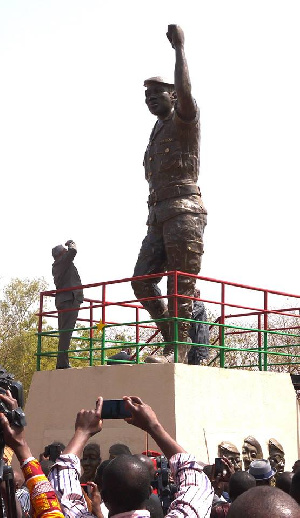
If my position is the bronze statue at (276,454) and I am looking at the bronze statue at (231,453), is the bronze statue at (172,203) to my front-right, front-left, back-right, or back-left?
front-right

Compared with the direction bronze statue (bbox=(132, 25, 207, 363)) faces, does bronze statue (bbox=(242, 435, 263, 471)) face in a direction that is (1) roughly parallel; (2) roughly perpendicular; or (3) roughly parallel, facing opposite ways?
roughly parallel

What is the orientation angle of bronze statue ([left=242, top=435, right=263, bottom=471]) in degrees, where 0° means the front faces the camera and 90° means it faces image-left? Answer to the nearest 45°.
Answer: approximately 45°

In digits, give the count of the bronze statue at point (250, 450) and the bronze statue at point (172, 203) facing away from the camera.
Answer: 0
